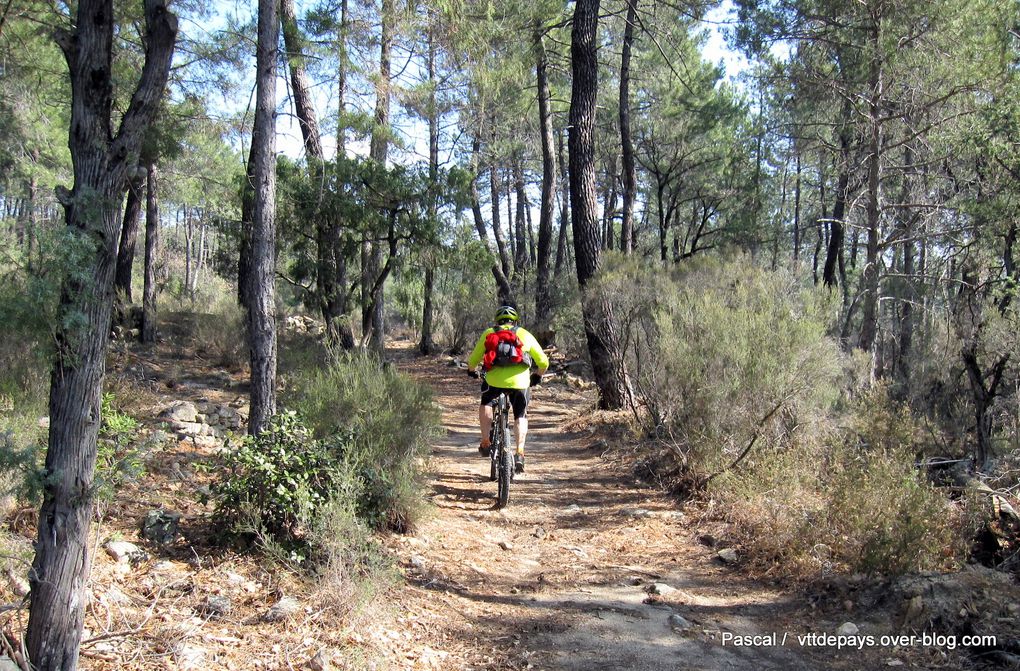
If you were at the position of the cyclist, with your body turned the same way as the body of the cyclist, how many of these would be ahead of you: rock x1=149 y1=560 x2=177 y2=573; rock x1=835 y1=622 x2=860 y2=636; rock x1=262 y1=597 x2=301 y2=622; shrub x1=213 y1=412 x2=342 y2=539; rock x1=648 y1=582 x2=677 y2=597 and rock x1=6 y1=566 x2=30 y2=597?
0

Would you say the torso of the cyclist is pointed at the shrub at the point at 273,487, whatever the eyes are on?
no

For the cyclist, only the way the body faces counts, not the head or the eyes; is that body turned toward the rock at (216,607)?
no

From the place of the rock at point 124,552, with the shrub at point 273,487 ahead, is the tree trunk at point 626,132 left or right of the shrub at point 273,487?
left

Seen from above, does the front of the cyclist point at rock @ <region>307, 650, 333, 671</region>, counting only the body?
no

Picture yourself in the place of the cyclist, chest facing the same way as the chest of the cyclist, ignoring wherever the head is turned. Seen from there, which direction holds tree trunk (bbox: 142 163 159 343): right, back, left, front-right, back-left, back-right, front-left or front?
front-left

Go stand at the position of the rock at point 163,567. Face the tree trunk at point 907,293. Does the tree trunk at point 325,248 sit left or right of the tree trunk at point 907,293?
left

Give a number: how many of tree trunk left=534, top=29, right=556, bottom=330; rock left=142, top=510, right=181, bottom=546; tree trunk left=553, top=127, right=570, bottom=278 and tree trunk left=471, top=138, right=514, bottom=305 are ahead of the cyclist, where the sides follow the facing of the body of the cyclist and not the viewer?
3

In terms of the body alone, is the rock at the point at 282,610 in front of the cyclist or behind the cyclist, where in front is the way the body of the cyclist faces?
behind

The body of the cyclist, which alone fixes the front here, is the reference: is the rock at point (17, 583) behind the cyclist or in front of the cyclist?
behind

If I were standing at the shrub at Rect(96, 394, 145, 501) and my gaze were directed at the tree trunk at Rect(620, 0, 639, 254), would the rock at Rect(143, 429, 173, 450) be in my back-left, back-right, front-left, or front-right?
front-left

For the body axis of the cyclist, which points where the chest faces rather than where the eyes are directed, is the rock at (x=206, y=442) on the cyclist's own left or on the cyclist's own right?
on the cyclist's own left

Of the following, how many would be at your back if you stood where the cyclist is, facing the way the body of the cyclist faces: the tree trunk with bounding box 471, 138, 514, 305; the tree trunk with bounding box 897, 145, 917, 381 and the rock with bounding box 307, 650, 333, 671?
1

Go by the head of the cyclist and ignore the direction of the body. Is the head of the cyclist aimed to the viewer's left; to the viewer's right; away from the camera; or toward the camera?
away from the camera

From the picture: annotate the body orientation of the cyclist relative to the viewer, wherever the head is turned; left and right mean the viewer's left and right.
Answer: facing away from the viewer

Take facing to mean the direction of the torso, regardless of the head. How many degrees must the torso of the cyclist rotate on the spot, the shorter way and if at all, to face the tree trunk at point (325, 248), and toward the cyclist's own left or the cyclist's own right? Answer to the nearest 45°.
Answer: approximately 45° to the cyclist's own left

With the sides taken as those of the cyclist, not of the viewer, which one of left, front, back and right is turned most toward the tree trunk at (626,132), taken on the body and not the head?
front
